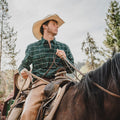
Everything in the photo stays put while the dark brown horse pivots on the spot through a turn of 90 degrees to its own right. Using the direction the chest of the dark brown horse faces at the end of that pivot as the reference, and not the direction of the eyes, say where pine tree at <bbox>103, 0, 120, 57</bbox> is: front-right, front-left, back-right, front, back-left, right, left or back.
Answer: back-right

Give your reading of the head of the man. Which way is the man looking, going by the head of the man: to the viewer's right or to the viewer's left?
to the viewer's right

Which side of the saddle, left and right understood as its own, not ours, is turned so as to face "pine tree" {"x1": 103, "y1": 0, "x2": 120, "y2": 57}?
left

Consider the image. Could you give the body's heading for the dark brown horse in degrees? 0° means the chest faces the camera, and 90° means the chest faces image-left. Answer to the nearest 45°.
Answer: approximately 315°

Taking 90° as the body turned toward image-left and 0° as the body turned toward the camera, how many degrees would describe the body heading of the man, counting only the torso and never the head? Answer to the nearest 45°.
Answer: approximately 315°
